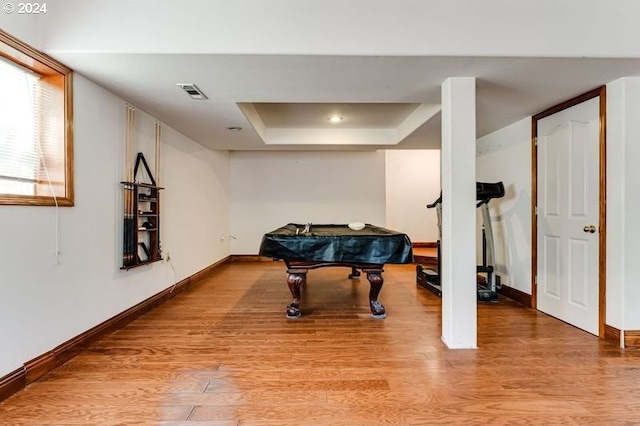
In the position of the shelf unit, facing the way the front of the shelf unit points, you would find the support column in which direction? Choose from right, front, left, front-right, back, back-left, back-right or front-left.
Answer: front

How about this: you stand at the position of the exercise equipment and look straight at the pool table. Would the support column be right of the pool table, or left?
left

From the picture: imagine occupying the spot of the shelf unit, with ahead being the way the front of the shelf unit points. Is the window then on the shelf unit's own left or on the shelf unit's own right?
on the shelf unit's own right

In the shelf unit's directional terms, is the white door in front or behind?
in front

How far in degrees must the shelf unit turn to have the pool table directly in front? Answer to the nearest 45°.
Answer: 0° — it already faces it

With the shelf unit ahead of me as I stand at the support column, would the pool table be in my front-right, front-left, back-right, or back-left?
front-right

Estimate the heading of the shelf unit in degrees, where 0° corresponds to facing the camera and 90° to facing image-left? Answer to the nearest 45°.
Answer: approximately 315°

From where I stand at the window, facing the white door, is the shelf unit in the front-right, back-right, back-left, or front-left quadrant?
front-left

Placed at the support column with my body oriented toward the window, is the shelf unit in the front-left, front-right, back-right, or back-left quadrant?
front-right
